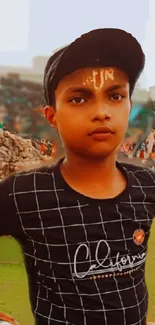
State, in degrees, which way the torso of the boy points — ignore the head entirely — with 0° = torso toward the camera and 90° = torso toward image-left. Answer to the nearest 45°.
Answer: approximately 315°
